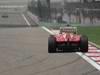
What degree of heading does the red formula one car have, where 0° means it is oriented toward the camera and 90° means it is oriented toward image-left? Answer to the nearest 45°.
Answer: approximately 180°
